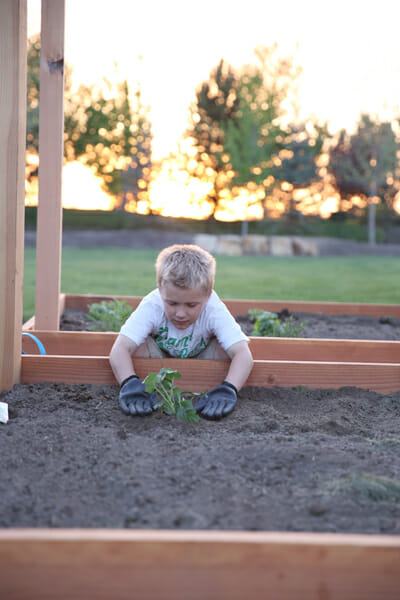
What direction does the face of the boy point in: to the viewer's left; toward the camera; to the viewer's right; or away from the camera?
toward the camera

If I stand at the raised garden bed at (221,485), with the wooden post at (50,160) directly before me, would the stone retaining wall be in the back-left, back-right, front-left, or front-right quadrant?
front-right

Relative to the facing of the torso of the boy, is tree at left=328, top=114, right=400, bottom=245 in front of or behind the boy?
behind

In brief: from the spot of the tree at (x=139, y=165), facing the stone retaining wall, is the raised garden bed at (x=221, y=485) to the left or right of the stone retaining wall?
right

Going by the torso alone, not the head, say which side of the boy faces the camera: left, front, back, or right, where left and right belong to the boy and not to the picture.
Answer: front

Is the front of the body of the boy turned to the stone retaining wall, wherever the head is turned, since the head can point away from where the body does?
no

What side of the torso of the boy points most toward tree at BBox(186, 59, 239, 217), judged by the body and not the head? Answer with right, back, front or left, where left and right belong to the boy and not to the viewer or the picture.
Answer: back

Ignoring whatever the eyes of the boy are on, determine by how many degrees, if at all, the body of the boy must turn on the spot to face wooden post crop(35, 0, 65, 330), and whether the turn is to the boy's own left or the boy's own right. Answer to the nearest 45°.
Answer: approximately 135° to the boy's own right

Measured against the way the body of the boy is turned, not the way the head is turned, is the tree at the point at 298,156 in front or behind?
behind

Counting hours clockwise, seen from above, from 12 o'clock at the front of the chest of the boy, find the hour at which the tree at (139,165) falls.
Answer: The tree is roughly at 6 o'clock from the boy.
